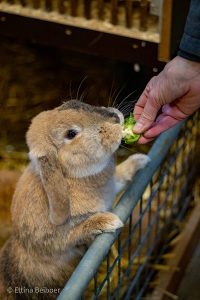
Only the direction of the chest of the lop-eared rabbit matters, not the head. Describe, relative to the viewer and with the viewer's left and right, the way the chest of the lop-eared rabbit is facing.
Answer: facing to the right of the viewer
